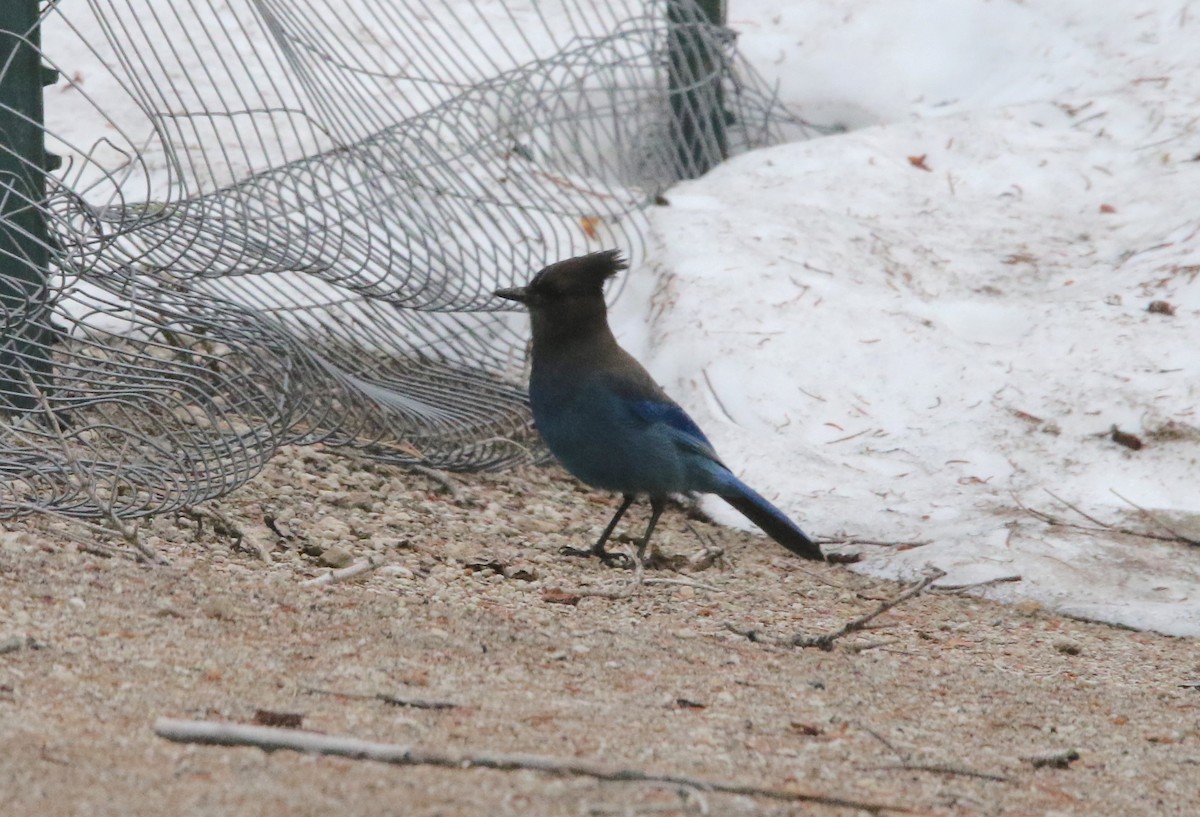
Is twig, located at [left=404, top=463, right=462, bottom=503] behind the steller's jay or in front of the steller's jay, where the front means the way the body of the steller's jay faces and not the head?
in front

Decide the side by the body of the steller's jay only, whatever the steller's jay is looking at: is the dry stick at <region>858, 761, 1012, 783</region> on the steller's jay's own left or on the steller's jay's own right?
on the steller's jay's own left

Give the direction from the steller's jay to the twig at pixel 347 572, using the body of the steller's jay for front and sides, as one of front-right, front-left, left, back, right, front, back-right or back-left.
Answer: front-left

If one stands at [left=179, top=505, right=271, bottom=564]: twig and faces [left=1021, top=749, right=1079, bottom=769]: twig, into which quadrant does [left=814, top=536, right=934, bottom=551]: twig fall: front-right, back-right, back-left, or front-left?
front-left

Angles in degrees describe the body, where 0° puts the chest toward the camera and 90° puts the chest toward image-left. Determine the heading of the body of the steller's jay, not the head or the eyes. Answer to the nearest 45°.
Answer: approximately 90°

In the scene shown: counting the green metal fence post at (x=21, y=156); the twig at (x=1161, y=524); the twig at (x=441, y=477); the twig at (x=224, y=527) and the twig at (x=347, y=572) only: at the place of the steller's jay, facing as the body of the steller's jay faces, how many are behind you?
1

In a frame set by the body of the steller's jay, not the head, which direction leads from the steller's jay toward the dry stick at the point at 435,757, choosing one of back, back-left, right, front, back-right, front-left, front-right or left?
left

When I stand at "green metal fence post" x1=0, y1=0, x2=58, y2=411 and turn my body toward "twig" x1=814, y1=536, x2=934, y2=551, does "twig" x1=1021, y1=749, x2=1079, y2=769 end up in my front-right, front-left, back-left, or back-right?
front-right

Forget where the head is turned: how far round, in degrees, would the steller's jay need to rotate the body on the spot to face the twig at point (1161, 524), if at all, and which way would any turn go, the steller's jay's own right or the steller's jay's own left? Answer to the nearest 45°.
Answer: approximately 180°

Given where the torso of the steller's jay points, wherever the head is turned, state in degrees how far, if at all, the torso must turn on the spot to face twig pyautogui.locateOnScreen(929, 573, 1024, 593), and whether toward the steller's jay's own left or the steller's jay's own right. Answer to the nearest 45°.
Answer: approximately 180°

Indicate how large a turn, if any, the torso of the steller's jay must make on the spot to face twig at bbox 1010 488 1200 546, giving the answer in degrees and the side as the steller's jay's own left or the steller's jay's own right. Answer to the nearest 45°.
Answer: approximately 180°

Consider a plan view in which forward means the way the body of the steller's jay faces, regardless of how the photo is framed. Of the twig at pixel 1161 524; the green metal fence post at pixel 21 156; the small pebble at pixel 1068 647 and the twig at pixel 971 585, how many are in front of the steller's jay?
1

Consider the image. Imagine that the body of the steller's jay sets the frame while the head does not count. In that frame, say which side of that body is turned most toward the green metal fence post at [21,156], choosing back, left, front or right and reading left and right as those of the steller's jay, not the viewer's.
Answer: front
